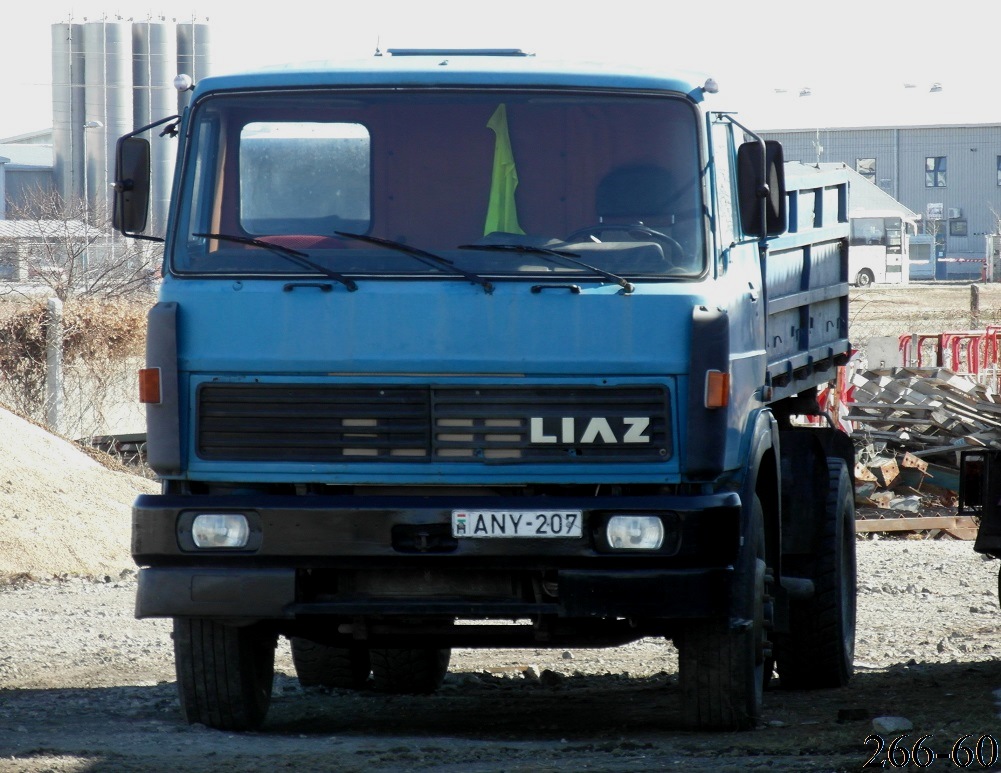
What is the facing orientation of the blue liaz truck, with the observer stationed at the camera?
facing the viewer

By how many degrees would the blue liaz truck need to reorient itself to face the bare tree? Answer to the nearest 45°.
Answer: approximately 180°

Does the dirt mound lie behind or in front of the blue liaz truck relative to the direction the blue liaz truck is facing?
behind
